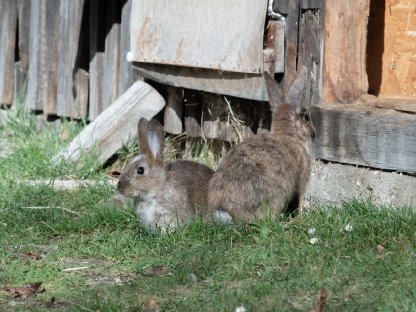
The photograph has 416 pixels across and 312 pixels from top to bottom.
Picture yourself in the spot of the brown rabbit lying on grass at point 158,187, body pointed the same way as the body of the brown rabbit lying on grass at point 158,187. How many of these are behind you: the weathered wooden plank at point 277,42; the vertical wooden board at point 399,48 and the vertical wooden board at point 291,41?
3

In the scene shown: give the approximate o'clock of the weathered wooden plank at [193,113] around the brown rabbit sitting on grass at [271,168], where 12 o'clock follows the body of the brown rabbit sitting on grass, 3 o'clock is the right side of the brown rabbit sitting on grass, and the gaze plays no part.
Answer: The weathered wooden plank is roughly at 10 o'clock from the brown rabbit sitting on grass.

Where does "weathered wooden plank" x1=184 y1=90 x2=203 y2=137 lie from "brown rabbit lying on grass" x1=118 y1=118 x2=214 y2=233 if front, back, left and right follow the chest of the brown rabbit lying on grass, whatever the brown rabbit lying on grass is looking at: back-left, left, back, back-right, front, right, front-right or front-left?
back-right

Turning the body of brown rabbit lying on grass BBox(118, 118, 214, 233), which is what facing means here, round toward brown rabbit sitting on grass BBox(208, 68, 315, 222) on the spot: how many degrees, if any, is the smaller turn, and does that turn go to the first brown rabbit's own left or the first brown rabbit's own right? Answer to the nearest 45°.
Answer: approximately 135° to the first brown rabbit's own left

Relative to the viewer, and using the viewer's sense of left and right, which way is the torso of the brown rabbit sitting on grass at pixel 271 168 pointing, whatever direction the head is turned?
facing away from the viewer and to the right of the viewer

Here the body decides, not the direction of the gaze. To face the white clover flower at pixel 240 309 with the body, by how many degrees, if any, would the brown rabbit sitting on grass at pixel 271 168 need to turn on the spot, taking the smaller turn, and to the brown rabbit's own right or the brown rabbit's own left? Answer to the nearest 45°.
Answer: approximately 135° to the brown rabbit's own right

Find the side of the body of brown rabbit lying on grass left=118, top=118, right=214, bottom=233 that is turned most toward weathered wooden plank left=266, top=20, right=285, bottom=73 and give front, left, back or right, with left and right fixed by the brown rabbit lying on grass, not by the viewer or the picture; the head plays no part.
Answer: back

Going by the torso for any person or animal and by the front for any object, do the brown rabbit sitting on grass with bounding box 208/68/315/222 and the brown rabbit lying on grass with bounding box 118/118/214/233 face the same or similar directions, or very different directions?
very different directions

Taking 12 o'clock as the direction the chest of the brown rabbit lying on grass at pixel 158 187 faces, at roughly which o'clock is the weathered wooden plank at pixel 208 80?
The weathered wooden plank is roughly at 5 o'clock from the brown rabbit lying on grass.

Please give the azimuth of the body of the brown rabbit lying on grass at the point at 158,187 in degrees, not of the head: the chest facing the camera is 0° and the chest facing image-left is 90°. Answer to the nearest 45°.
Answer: approximately 45°

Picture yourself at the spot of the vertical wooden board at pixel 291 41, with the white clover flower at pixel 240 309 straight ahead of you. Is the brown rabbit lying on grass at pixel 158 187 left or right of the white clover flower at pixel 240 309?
right
